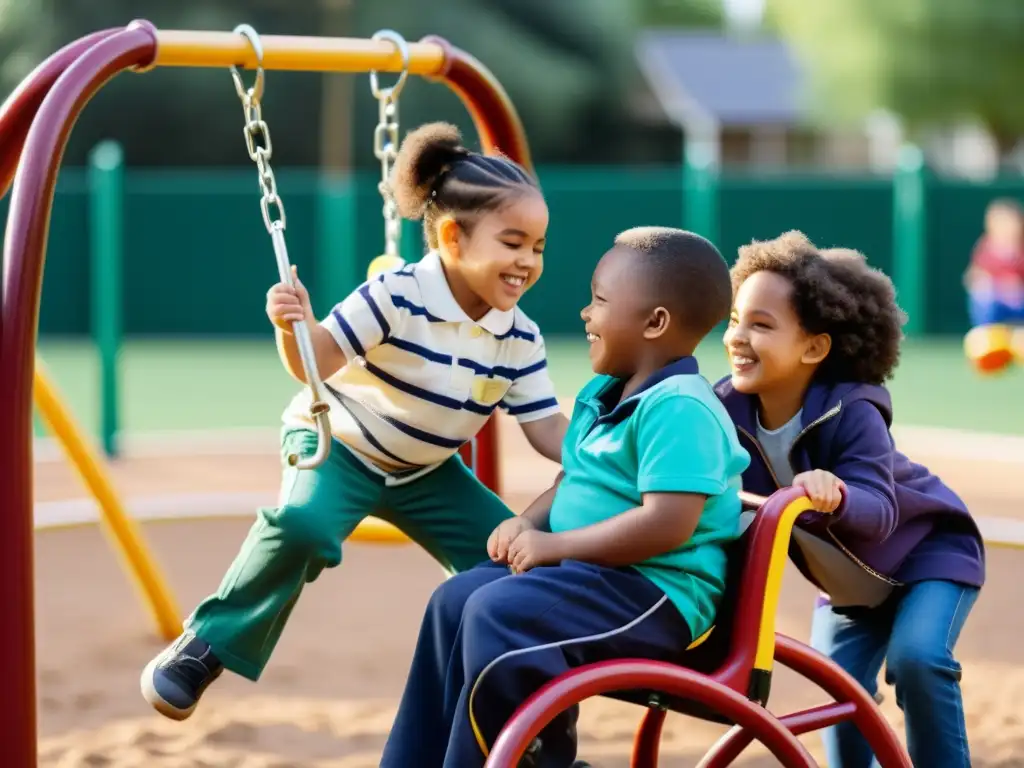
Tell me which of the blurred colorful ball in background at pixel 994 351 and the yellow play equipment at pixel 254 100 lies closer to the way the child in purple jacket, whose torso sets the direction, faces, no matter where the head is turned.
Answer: the yellow play equipment

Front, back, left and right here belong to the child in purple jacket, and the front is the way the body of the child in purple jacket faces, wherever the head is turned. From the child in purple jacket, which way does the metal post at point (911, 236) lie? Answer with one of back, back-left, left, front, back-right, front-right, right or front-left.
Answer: back-right

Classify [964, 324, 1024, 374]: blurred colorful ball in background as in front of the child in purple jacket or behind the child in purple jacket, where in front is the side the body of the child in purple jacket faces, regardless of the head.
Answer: behind

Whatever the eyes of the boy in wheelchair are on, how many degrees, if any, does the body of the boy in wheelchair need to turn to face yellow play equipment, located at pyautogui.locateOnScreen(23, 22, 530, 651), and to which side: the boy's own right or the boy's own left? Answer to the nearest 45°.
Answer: approximately 45° to the boy's own right

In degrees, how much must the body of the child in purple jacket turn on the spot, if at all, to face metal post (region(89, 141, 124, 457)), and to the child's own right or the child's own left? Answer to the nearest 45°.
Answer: approximately 90° to the child's own right

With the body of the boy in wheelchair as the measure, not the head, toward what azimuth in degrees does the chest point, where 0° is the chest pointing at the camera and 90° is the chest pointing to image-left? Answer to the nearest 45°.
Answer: approximately 90°

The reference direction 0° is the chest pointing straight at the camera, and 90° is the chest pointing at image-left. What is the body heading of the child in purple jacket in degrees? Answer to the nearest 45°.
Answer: approximately 45°

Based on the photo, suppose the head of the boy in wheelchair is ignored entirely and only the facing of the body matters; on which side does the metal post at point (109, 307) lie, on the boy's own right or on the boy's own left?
on the boy's own right

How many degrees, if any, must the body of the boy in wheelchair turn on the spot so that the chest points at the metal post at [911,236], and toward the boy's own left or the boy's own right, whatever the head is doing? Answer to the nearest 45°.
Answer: approximately 90° to the boy's own right
